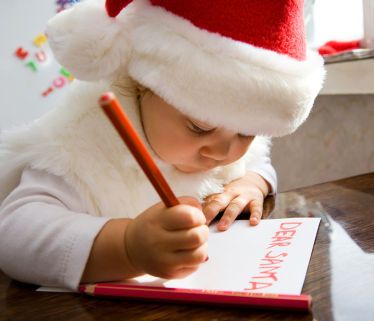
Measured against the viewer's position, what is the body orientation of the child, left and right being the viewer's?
facing the viewer and to the right of the viewer

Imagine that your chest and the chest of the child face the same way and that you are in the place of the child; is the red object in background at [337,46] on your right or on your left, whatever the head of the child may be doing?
on your left

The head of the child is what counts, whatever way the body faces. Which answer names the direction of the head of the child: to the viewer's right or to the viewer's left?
to the viewer's right
